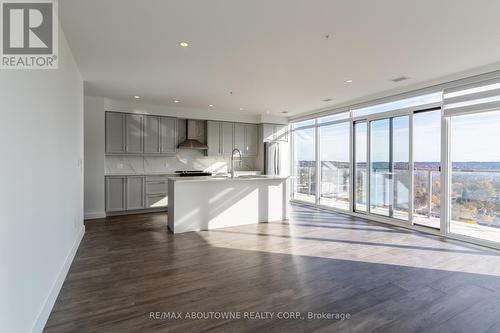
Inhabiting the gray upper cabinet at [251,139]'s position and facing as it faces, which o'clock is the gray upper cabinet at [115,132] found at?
the gray upper cabinet at [115,132] is roughly at 2 o'clock from the gray upper cabinet at [251,139].

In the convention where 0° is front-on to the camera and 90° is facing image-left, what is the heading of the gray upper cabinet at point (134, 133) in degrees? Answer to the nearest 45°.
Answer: approximately 0°

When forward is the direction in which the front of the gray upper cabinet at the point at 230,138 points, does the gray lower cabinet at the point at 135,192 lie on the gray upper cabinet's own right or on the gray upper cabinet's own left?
on the gray upper cabinet's own right

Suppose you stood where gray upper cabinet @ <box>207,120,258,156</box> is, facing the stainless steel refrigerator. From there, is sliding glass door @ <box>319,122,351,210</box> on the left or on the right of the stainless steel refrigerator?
right

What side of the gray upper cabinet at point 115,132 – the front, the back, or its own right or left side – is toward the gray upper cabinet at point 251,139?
left

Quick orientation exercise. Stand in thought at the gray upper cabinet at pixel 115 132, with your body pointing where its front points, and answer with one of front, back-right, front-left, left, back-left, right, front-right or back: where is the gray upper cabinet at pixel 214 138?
left

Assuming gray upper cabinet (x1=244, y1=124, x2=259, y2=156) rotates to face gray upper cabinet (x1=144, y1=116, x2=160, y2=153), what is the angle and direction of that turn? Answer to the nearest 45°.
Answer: approximately 45° to its right

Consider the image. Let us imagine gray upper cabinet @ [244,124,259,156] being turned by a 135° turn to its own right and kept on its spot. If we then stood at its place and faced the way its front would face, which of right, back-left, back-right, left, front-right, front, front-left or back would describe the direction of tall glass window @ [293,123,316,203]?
back-right

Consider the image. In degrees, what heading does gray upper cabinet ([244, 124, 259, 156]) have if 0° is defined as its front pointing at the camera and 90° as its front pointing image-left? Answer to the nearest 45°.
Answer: approximately 0°
